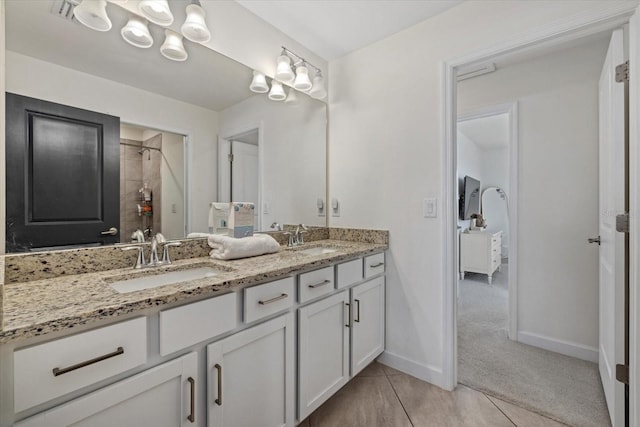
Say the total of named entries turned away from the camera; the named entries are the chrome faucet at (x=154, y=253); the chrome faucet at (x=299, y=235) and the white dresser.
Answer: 0

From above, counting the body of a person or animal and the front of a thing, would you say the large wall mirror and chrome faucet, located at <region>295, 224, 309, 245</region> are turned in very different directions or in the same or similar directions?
same or similar directions

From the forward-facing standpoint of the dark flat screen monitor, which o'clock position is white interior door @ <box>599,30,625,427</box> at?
The white interior door is roughly at 1 o'clock from the dark flat screen monitor.

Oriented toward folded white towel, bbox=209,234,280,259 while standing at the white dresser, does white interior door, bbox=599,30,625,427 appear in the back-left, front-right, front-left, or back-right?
front-left

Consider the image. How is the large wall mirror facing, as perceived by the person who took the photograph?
facing the viewer and to the right of the viewer

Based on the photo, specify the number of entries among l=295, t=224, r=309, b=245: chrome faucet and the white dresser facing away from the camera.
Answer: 0

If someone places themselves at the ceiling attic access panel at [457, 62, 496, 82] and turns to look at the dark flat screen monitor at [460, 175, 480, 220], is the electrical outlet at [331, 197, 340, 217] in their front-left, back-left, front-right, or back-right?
back-left

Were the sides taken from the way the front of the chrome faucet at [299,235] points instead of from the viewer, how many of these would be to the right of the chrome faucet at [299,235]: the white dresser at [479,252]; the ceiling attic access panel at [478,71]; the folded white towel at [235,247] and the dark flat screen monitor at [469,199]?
1

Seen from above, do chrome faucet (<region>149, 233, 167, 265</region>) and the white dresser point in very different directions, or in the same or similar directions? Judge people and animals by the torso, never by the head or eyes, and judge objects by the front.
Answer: same or similar directions

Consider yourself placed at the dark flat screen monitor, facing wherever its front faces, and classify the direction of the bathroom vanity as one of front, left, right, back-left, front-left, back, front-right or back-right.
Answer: front-right

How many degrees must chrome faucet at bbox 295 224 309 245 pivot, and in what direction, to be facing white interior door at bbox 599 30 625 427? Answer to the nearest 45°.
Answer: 0° — it already faces it
